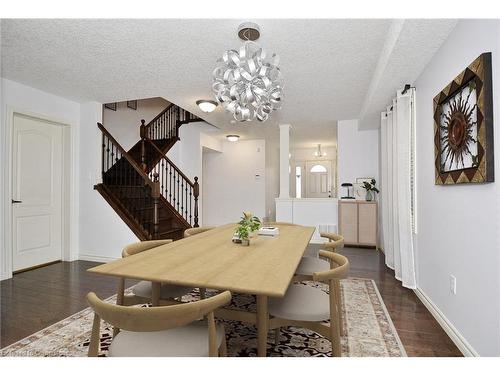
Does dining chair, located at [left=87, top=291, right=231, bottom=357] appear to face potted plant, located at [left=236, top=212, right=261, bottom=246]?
yes

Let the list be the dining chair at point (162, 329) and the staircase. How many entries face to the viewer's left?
0

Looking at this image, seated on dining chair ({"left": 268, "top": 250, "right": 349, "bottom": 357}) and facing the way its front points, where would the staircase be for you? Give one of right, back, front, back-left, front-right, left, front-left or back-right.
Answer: front-right

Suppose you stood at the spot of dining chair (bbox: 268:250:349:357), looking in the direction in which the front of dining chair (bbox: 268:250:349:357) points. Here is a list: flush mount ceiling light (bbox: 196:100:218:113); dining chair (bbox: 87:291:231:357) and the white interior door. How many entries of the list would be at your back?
0

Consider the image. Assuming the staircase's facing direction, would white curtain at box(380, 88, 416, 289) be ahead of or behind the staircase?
ahead

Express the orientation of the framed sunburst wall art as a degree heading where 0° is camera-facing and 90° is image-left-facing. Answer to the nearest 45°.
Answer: approximately 45°

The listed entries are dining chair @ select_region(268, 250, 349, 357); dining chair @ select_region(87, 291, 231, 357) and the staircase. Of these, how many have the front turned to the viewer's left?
1

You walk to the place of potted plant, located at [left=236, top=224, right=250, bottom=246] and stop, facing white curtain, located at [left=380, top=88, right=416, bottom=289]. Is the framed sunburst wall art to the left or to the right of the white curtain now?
right

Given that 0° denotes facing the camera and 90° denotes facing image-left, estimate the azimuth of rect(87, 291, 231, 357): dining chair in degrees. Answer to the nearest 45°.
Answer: approximately 225°

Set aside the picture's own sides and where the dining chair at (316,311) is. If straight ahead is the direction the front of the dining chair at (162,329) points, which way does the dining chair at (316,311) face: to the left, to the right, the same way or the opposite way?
to the left

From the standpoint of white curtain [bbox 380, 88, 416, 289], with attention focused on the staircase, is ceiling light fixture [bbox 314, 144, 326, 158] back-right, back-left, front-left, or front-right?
front-right

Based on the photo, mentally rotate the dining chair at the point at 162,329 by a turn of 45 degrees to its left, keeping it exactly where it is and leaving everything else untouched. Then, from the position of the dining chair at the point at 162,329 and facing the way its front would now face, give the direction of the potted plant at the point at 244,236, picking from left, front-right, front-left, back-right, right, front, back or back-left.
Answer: front-right

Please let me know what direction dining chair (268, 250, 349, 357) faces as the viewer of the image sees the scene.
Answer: facing to the left of the viewer

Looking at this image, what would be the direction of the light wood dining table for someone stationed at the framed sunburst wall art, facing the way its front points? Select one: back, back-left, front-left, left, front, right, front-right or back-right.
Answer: front

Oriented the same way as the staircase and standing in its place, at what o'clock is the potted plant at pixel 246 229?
The potted plant is roughly at 1 o'clock from the staircase.

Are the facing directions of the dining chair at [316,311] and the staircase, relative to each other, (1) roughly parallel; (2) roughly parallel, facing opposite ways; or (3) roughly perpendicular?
roughly parallel, facing opposite ways

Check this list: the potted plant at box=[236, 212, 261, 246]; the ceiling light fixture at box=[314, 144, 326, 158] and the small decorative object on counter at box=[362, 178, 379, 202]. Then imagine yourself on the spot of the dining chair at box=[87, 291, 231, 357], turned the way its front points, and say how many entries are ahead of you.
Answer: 3

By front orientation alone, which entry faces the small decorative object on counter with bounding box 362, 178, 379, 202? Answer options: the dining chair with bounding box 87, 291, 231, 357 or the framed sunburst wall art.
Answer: the dining chair
